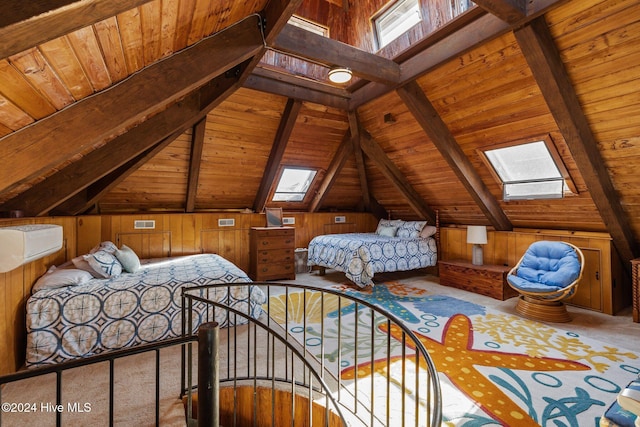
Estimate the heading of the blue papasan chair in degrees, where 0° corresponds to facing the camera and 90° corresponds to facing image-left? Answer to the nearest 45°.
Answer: approximately 45°

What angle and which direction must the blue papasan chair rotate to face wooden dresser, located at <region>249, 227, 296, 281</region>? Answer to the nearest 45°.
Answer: approximately 45° to its right

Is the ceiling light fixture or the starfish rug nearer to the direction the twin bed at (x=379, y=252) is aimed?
the ceiling light fixture

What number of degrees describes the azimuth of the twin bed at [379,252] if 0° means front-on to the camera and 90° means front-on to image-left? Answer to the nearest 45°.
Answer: approximately 45°

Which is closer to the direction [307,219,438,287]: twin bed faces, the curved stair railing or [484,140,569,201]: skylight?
the curved stair railing

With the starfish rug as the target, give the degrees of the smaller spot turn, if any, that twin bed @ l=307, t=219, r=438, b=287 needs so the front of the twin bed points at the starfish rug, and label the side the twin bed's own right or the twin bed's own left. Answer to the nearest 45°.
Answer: approximately 45° to the twin bed's own left

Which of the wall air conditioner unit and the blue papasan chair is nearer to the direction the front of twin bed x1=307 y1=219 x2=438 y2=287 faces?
the wall air conditioner unit

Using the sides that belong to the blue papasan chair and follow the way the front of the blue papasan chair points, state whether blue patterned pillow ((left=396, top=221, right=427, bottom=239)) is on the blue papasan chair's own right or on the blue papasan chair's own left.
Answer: on the blue papasan chair's own right
